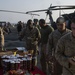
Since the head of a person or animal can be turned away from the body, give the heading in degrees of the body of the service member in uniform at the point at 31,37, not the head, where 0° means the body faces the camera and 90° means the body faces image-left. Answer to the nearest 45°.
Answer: approximately 0°

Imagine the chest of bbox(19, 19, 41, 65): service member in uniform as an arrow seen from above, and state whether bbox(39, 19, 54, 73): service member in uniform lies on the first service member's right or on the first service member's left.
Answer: on the first service member's left
